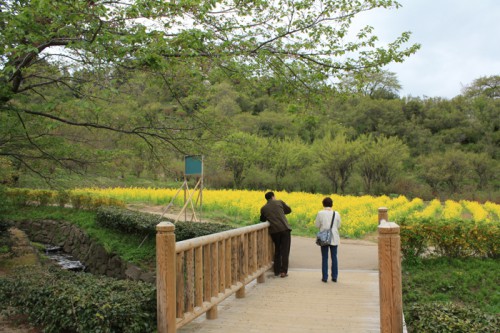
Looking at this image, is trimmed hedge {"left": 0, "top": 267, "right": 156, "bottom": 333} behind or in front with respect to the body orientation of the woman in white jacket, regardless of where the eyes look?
behind

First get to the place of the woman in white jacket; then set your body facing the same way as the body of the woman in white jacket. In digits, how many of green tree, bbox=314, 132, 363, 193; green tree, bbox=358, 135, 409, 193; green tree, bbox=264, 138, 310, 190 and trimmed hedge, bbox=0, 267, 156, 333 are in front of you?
3

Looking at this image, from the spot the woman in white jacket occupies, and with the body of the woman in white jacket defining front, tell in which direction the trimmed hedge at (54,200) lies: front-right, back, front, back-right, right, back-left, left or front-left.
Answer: front-left

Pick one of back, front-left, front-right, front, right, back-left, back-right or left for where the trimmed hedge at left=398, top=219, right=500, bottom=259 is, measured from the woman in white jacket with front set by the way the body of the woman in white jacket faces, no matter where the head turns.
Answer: front-right

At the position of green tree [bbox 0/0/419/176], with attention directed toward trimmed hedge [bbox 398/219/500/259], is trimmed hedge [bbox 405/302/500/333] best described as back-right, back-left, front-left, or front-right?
front-right

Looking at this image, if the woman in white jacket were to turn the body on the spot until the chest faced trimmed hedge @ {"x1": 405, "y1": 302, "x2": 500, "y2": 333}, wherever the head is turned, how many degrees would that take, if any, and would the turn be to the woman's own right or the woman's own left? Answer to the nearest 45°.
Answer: approximately 180°

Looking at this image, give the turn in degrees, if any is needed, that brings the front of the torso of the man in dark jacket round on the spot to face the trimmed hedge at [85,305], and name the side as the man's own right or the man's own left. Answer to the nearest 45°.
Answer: approximately 135° to the man's own left

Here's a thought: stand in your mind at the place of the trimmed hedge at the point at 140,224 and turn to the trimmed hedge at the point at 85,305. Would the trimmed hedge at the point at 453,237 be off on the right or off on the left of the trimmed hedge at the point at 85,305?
left

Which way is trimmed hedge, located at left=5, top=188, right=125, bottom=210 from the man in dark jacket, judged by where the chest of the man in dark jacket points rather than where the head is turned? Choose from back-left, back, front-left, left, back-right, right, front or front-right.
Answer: front-left

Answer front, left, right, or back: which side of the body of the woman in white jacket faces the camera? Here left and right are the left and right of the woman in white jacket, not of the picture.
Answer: back

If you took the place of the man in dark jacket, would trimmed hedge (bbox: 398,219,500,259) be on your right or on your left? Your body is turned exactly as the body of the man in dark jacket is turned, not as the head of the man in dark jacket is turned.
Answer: on your right

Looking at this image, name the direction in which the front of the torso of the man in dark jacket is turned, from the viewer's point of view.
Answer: away from the camera

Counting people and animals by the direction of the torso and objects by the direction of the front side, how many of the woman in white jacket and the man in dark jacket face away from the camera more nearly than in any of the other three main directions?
2

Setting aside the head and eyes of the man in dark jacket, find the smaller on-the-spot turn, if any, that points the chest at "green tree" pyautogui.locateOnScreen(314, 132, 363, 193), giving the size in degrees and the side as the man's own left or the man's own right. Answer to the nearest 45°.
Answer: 0° — they already face it

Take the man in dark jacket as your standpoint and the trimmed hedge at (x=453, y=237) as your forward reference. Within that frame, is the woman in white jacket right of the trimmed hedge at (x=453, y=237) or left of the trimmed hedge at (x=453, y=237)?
right

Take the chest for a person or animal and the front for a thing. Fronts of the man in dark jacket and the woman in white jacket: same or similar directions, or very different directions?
same or similar directions
